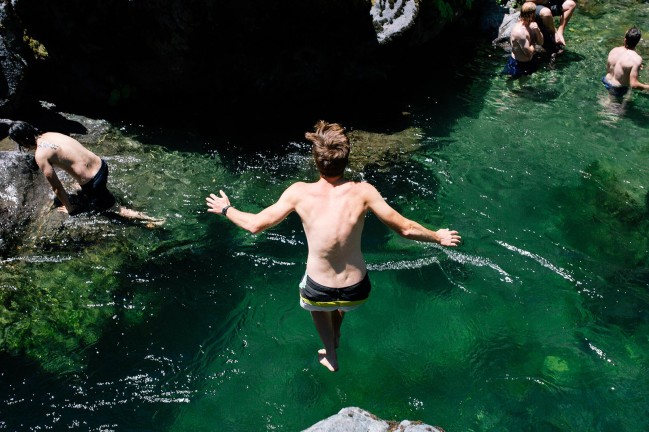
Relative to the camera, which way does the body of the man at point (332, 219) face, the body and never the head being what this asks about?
away from the camera

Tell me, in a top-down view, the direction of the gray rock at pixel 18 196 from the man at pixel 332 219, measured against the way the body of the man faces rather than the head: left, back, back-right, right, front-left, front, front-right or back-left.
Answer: front-left

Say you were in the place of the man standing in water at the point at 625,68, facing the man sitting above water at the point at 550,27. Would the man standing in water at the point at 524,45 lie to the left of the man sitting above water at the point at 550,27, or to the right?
left

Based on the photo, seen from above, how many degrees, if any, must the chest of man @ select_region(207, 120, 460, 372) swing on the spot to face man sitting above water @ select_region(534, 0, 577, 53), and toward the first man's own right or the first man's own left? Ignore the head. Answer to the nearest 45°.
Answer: approximately 45° to the first man's own right

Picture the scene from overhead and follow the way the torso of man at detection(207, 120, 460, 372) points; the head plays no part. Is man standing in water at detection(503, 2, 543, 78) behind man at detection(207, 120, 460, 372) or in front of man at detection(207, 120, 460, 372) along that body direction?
in front

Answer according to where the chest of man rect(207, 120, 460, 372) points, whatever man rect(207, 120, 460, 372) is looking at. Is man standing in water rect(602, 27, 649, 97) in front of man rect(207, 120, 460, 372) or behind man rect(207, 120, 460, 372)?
in front

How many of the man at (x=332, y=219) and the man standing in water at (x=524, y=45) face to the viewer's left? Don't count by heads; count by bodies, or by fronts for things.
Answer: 0

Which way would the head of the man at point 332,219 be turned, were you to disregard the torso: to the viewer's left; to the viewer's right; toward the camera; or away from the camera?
away from the camera
